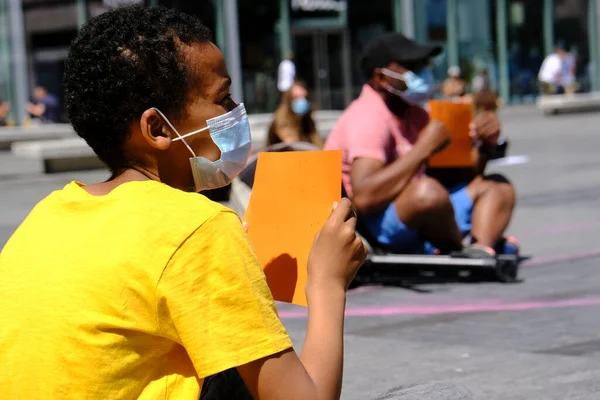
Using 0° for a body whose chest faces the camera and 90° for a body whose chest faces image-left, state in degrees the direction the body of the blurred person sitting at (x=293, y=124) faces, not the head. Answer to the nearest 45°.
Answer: approximately 0°

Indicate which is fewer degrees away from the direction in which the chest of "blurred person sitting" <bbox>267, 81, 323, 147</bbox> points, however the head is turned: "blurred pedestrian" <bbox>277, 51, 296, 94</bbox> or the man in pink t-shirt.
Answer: the man in pink t-shirt

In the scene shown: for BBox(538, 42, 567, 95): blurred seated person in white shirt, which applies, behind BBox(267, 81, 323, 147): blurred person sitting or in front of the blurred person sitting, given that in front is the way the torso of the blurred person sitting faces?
behind

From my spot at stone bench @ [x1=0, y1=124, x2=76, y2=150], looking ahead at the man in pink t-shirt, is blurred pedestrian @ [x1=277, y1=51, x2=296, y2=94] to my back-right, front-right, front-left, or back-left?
back-left

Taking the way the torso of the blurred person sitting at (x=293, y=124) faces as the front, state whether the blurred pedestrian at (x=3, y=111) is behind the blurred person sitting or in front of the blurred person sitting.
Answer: behind

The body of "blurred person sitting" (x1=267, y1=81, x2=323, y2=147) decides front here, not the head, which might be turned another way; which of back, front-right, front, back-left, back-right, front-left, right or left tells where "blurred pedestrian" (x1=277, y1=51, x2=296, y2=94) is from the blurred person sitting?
back
